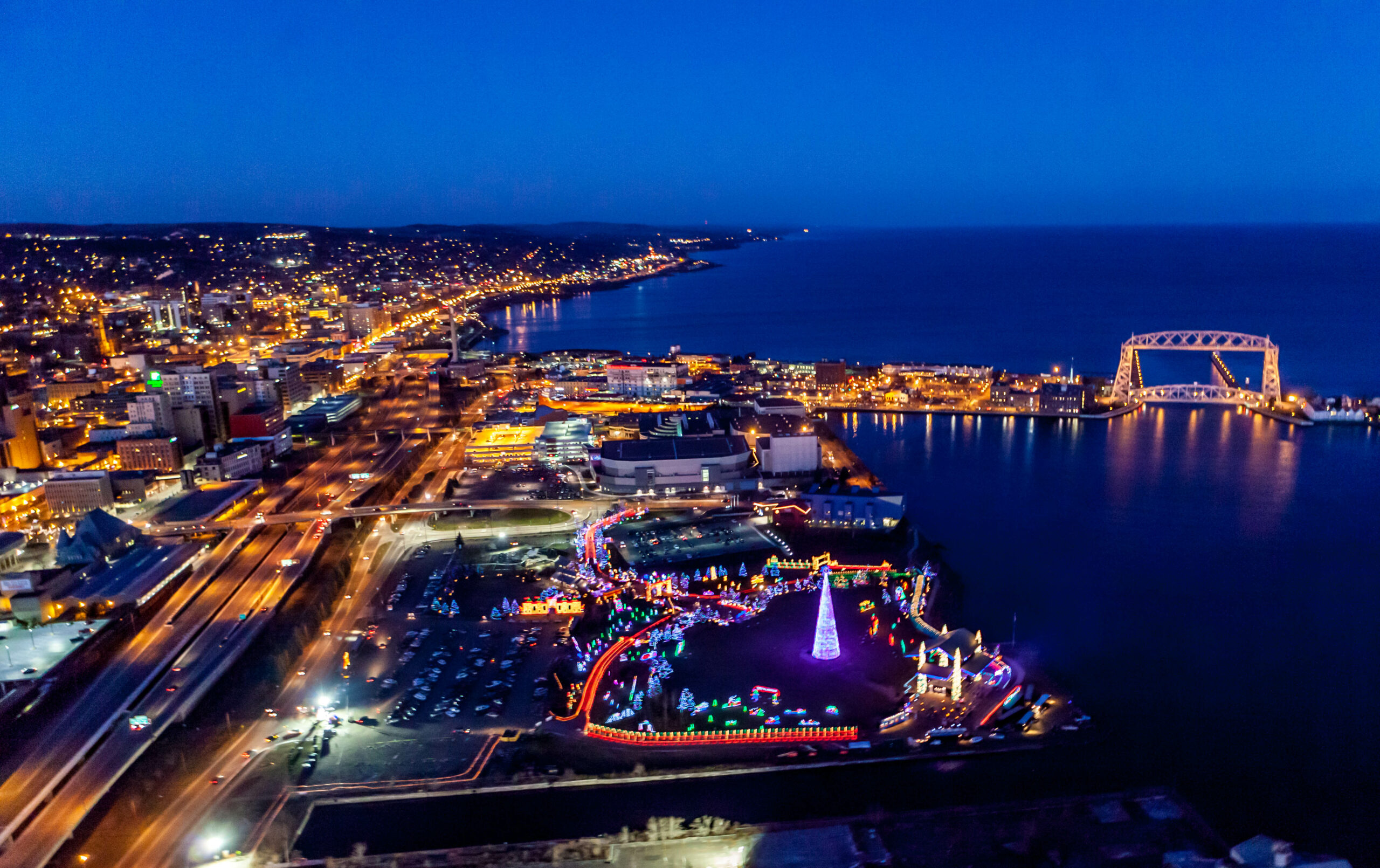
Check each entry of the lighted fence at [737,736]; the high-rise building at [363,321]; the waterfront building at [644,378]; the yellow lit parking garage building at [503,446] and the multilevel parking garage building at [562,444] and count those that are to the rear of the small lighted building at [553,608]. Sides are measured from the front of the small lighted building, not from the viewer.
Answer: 4

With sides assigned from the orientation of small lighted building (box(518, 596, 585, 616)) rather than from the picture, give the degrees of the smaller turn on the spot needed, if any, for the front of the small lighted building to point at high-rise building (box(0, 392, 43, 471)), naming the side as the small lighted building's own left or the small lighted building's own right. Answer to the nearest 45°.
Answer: approximately 135° to the small lighted building's own right

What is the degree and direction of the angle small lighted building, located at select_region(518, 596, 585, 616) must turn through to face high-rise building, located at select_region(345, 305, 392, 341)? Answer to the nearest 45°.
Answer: approximately 180°

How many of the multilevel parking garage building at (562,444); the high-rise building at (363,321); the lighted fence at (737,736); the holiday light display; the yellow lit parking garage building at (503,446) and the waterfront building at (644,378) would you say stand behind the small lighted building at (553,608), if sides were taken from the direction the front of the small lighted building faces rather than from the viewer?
4

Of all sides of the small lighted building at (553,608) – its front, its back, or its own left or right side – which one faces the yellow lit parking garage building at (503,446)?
back

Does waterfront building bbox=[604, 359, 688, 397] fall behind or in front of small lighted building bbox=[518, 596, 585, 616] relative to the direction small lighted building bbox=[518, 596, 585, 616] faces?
behind

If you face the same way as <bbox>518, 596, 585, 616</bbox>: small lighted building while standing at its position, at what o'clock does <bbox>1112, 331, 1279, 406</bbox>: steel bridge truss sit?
The steel bridge truss is roughly at 8 o'clock from the small lighted building.

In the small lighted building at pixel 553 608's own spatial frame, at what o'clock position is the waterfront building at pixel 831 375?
The waterfront building is roughly at 7 o'clock from the small lighted building.

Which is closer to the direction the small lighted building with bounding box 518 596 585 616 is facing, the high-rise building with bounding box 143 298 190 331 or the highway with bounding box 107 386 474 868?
the highway

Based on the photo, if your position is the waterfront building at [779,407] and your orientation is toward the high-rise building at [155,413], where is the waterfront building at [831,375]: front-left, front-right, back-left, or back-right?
back-right

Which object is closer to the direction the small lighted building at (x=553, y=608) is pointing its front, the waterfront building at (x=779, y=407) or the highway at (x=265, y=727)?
the highway

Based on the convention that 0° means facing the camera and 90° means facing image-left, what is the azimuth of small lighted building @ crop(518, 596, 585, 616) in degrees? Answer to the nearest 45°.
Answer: approximately 0°

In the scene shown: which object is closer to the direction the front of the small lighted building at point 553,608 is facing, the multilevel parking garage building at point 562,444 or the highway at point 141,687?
the highway

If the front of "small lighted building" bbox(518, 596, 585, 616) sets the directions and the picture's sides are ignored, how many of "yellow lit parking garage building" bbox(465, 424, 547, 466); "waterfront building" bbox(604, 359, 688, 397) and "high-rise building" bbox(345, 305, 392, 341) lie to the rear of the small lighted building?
3

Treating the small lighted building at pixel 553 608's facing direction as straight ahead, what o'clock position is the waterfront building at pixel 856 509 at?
The waterfront building is roughly at 8 o'clock from the small lighted building.

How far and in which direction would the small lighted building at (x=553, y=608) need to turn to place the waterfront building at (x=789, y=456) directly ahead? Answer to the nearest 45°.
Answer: approximately 135° to its left

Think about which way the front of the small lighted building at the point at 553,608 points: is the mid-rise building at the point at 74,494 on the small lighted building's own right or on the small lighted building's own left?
on the small lighted building's own right
